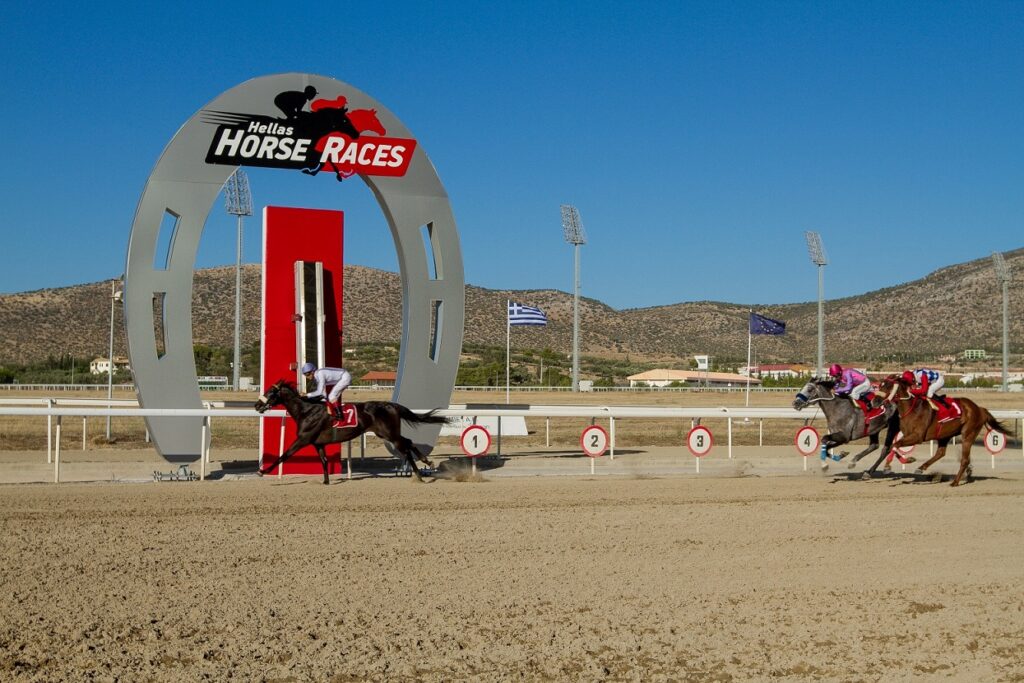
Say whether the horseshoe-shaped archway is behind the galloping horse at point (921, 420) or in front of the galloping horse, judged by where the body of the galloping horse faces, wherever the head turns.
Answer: in front

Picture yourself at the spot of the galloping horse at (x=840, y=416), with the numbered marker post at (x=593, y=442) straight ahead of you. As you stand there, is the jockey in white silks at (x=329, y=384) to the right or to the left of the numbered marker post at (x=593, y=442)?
left

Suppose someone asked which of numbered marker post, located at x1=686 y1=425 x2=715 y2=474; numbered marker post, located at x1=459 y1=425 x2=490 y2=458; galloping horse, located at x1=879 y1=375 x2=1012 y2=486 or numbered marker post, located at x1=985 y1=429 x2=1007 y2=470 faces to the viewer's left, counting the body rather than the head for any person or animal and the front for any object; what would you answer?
the galloping horse

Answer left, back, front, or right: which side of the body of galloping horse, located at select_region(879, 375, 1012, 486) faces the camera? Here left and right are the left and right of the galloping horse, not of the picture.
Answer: left

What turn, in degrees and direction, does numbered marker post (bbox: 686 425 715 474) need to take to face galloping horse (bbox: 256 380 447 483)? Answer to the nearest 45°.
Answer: approximately 45° to its right

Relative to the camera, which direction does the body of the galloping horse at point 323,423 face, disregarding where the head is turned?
to the viewer's left

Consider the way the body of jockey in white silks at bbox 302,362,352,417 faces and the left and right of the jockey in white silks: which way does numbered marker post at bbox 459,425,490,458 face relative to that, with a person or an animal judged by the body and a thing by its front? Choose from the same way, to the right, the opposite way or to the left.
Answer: to the left

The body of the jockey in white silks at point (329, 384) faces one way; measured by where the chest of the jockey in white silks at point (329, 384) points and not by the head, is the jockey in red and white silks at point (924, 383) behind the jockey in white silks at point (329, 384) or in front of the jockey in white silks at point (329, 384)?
behind

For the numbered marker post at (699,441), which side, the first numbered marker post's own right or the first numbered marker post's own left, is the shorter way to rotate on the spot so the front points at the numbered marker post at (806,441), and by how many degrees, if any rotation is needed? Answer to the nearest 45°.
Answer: approximately 135° to the first numbered marker post's own left

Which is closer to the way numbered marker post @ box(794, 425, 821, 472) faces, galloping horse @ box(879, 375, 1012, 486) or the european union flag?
the galloping horse

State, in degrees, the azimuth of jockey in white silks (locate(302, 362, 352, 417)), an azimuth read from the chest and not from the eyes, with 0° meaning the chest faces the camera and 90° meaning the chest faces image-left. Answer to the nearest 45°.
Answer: approximately 90°

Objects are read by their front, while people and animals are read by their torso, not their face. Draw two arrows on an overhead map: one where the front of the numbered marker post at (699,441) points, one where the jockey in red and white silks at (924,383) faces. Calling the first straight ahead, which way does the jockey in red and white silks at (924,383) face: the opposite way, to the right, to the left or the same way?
to the right

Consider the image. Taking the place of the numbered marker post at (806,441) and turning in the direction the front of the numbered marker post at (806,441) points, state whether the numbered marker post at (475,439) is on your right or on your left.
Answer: on your right

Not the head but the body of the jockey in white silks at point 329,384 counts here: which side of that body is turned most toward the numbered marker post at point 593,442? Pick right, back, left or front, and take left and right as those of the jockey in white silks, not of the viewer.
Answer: back

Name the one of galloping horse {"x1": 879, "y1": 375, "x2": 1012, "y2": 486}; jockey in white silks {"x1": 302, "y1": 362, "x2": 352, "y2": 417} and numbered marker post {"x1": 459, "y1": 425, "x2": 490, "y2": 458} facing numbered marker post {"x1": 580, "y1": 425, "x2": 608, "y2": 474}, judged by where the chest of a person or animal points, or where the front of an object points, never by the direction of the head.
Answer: the galloping horse

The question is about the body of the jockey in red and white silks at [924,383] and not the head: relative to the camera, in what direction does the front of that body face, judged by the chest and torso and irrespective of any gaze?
to the viewer's left

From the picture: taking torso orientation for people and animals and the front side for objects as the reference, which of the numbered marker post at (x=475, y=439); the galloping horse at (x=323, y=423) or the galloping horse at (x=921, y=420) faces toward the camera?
the numbered marker post
